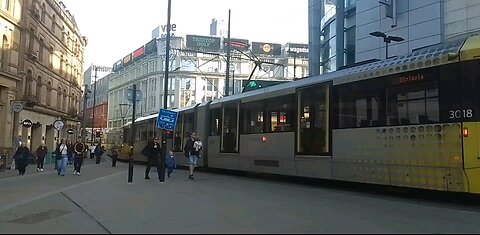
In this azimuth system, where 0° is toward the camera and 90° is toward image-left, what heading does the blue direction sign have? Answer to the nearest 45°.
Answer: approximately 0°

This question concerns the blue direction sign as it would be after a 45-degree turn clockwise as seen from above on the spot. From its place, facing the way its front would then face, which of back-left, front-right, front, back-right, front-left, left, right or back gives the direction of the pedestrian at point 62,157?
right
